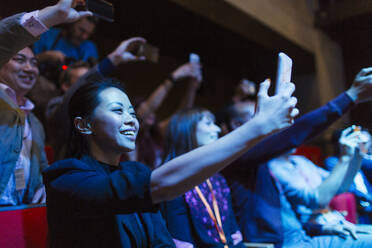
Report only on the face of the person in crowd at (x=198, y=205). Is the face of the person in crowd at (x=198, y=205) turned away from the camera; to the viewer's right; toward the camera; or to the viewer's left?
to the viewer's right

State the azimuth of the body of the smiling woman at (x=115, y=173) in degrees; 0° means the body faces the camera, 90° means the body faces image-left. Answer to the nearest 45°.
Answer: approximately 315°

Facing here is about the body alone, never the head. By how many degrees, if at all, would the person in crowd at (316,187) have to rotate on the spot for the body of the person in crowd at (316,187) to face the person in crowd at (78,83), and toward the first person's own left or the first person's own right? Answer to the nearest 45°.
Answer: approximately 180°

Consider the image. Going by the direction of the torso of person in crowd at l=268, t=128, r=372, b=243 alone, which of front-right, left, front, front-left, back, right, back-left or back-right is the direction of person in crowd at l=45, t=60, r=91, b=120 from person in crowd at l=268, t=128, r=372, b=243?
back

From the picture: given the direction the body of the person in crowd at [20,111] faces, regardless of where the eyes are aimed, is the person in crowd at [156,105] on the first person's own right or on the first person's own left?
on the first person's own left
